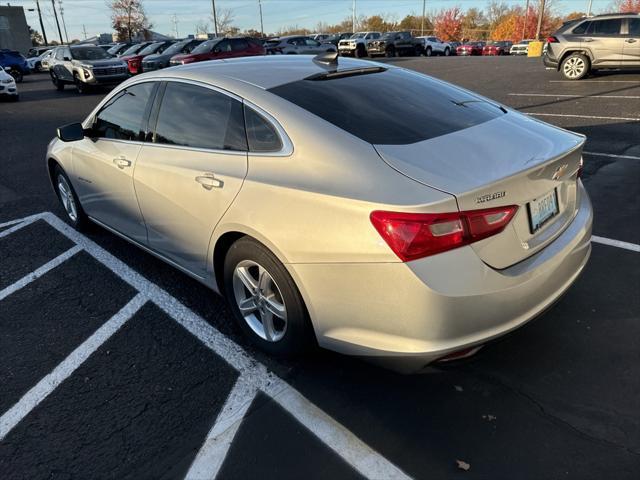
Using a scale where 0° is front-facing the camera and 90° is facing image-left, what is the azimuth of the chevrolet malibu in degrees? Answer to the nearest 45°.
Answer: approximately 135°

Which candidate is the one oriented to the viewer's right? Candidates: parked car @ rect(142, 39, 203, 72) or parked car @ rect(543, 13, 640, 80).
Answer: parked car @ rect(543, 13, 640, 80)

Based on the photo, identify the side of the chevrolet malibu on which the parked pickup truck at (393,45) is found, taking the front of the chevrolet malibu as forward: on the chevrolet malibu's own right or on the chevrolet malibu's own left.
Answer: on the chevrolet malibu's own right

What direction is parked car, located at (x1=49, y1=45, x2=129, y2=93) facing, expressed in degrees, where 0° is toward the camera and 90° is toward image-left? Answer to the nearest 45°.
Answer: approximately 315°

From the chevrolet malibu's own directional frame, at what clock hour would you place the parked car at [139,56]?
The parked car is roughly at 1 o'clock from the chevrolet malibu.

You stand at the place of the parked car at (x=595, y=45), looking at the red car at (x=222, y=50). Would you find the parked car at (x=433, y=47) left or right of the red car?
right

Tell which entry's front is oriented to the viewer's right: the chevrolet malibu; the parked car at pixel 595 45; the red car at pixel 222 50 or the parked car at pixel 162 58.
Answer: the parked car at pixel 595 45

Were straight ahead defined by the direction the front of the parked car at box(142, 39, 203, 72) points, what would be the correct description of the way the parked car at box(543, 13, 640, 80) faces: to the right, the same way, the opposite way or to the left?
to the left

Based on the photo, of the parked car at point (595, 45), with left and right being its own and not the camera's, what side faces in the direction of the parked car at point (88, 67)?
back

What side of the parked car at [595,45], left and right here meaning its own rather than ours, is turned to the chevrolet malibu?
right

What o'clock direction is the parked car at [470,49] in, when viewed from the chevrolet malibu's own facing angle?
The parked car is roughly at 2 o'clock from the chevrolet malibu.

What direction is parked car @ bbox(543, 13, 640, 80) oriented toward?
to the viewer's right
